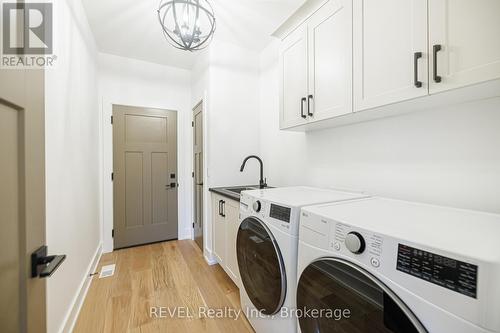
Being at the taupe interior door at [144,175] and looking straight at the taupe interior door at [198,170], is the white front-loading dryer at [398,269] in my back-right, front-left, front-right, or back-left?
front-right

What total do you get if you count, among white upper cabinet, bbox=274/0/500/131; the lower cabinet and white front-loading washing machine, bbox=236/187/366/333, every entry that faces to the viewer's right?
0

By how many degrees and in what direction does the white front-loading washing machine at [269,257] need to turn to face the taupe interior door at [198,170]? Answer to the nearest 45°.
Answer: approximately 90° to its right

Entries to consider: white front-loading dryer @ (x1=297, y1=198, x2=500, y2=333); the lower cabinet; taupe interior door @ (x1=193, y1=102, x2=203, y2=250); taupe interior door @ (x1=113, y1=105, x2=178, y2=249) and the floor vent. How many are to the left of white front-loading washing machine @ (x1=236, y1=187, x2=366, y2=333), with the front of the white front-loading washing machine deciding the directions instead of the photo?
1

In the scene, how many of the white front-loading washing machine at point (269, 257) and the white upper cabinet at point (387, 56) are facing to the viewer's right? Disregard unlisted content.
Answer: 0

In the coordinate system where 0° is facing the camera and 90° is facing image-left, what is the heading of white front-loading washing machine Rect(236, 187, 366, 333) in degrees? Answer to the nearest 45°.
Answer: approximately 45°

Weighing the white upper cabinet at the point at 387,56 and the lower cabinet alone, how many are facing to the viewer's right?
0

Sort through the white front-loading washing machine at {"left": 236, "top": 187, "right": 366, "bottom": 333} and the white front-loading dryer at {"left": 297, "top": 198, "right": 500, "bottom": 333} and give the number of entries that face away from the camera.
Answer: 0

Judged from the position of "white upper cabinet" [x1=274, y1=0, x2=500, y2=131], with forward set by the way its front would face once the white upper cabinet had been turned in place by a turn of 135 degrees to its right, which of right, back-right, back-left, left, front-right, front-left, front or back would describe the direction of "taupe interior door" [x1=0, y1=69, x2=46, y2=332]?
back-left

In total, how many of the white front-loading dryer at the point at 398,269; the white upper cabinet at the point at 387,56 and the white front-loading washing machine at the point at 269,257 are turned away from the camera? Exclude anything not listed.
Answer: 0

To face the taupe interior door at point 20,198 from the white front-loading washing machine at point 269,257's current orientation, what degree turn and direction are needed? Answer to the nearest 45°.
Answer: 0° — it already faces it

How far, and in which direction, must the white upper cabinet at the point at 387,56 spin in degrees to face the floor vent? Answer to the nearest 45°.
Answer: approximately 45° to its right

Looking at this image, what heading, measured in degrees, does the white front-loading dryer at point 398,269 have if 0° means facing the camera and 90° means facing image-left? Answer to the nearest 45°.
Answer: approximately 45°
